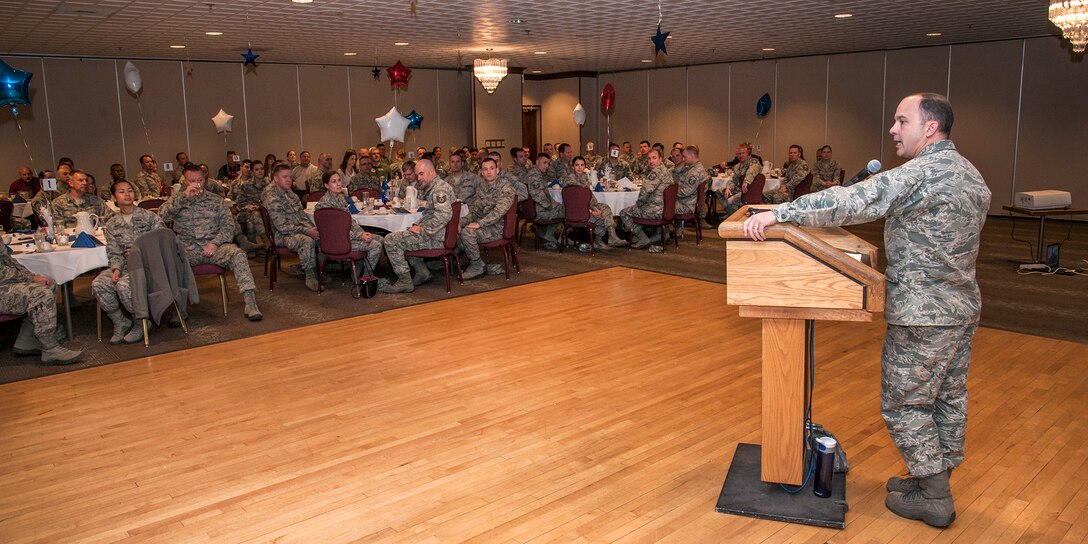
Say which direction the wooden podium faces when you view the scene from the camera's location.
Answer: facing to the left of the viewer

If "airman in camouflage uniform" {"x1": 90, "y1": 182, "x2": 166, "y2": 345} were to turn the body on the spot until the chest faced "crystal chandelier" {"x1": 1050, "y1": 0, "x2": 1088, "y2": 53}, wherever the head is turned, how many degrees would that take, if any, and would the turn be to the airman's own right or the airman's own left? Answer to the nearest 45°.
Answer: approximately 45° to the airman's own left

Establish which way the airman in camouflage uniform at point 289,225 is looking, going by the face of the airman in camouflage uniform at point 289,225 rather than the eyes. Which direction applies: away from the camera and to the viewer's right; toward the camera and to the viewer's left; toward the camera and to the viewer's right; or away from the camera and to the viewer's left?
toward the camera and to the viewer's right
